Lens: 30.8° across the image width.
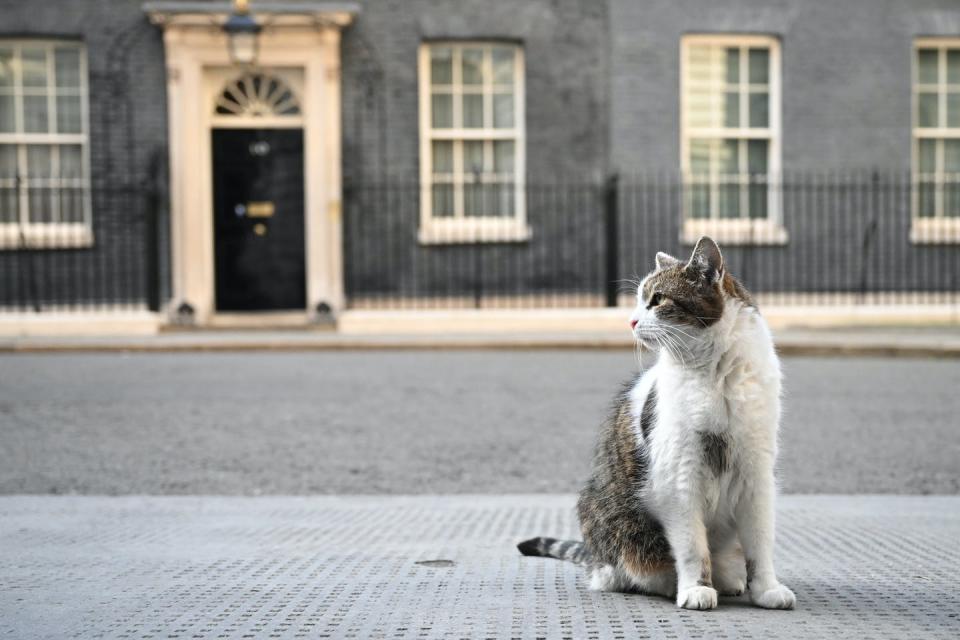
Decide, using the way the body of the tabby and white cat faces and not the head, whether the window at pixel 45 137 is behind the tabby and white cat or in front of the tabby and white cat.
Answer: behind

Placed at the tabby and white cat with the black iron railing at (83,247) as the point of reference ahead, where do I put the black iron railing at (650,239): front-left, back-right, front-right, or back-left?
front-right

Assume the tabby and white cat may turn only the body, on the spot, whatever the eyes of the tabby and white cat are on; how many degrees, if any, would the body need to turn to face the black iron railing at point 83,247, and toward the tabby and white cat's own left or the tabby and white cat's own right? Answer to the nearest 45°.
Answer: approximately 180°

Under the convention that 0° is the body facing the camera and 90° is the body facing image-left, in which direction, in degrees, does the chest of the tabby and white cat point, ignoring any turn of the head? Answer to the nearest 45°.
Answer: approximately 315°

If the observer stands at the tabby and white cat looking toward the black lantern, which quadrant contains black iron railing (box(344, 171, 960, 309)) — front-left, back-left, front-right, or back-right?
front-right

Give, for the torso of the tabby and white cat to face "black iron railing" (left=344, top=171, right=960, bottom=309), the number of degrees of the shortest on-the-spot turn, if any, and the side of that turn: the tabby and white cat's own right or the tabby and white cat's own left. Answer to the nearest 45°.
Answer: approximately 135° to the tabby and white cat's own left
